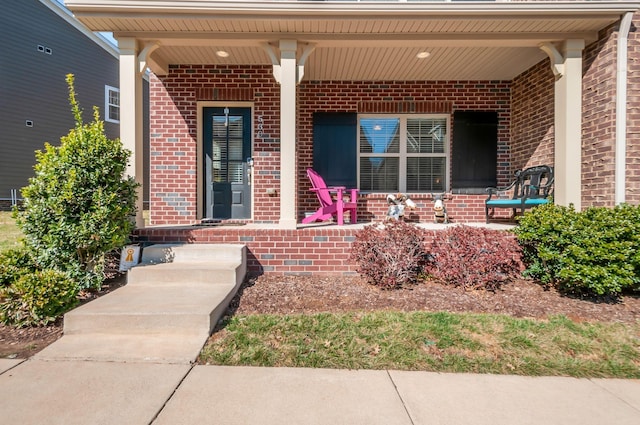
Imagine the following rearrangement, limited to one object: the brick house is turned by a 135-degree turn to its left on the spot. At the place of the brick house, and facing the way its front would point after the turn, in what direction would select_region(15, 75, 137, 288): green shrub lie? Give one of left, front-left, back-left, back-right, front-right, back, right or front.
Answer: back

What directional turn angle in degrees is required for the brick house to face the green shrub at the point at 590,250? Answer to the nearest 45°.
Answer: approximately 45° to its left

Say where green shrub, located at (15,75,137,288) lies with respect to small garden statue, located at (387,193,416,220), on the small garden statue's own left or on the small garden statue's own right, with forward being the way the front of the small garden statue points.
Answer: on the small garden statue's own right

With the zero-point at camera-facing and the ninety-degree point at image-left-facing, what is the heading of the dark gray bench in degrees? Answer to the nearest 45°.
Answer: approximately 45°

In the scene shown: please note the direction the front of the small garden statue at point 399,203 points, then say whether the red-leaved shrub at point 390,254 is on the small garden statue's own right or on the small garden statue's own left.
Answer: on the small garden statue's own right

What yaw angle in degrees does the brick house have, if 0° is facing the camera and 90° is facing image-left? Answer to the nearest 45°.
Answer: approximately 0°

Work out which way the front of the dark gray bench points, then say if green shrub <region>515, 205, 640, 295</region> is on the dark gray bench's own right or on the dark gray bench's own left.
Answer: on the dark gray bench's own left
